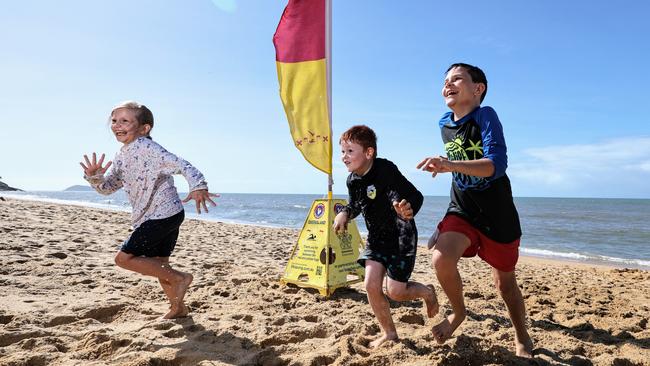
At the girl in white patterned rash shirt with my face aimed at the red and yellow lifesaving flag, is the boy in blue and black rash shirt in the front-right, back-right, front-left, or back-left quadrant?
front-right

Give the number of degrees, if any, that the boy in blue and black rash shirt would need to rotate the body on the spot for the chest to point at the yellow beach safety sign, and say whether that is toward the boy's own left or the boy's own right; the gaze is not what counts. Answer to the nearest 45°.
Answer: approximately 90° to the boy's own right

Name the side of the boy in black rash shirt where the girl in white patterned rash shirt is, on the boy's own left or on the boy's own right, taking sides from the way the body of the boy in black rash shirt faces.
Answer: on the boy's own right

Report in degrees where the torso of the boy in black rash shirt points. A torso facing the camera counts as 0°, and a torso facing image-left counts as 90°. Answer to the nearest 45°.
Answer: approximately 45°

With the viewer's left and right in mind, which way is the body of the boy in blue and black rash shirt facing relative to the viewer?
facing the viewer and to the left of the viewer

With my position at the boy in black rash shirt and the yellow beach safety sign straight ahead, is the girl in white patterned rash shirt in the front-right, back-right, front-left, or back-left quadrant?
front-left

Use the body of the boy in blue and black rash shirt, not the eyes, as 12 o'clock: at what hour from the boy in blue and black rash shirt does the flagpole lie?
The flagpole is roughly at 3 o'clock from the boy in blue and black rash shirt.

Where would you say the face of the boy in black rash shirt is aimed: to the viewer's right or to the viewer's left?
to the viewer's left

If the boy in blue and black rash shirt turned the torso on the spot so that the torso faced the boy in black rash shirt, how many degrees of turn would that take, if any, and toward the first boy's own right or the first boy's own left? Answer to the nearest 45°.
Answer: approximately 45° to the first boy's own right

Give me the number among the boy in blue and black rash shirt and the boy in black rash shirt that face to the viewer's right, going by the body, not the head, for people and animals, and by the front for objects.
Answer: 0

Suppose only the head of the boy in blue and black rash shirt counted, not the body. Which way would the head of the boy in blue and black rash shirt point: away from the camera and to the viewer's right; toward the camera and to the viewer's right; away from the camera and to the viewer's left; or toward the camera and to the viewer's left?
toward the camera and to the viewer's left

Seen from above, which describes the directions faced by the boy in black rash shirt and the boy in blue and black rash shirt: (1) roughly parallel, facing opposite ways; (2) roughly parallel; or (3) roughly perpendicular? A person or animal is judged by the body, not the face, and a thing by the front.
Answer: roughly parallel

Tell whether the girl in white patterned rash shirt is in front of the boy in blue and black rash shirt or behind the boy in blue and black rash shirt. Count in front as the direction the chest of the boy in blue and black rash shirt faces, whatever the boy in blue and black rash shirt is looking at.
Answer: in front
